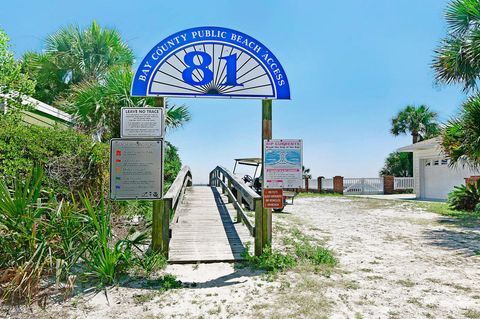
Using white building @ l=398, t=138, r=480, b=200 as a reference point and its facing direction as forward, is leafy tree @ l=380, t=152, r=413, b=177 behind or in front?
behind

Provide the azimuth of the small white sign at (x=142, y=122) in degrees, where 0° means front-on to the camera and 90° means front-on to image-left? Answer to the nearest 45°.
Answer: approximately 0°

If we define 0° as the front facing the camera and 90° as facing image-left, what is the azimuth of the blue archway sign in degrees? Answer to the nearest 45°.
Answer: approximately 0°

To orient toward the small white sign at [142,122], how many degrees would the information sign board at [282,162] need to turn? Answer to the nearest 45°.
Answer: approximately 90° to its right

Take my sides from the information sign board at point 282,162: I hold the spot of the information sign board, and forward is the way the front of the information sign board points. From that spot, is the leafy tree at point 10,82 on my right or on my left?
on my right

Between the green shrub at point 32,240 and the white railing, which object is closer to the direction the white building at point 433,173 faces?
the green shrub

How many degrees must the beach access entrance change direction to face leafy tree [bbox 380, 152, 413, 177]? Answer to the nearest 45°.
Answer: approximately 135° to its left
